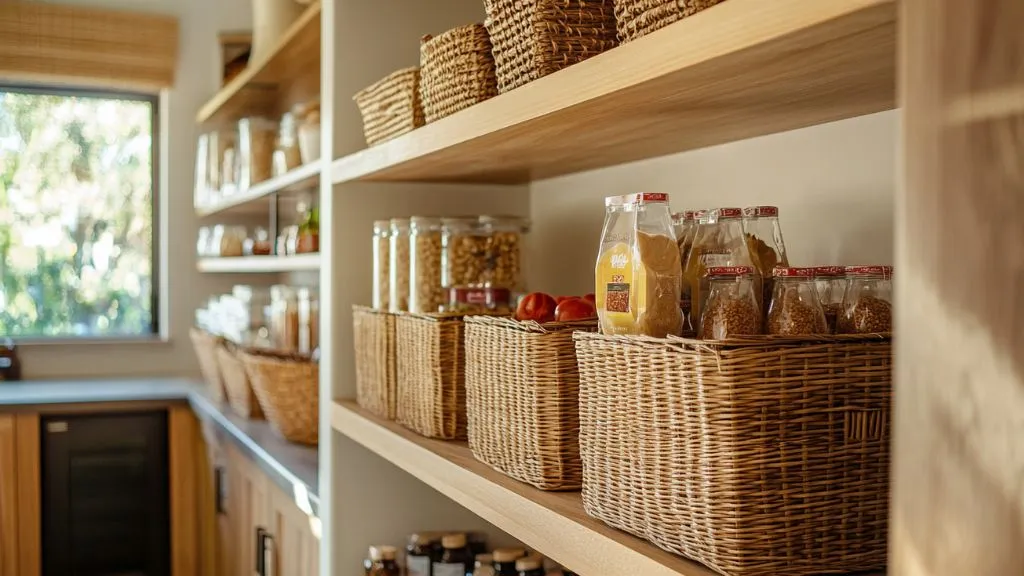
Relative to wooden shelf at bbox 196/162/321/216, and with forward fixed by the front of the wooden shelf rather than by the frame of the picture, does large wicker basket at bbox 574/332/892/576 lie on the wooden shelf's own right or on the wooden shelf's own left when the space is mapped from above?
on the wooden shelf's own left

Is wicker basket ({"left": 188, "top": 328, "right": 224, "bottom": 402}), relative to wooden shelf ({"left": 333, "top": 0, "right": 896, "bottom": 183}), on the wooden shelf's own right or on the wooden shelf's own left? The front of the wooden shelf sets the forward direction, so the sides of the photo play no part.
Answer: on the wooden shelf's own right

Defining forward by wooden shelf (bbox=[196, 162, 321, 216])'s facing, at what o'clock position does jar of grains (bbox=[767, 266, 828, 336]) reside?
The jar of grains is roughly at 10 o'clock from the wooden shelf.

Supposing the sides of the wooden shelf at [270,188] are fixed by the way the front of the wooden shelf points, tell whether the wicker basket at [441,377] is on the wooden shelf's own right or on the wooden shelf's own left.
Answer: on the wooden shelf's own left

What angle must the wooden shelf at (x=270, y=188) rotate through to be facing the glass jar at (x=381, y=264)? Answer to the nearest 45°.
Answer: approximately 45° to its left

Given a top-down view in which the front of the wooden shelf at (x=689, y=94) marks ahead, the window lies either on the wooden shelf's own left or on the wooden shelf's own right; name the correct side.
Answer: on the wooden shelf's own right

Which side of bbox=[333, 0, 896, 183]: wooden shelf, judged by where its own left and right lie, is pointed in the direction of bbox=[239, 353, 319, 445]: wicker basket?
right

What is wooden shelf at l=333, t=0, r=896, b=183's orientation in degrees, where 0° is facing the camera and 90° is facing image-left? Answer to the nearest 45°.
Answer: approximately 45°
